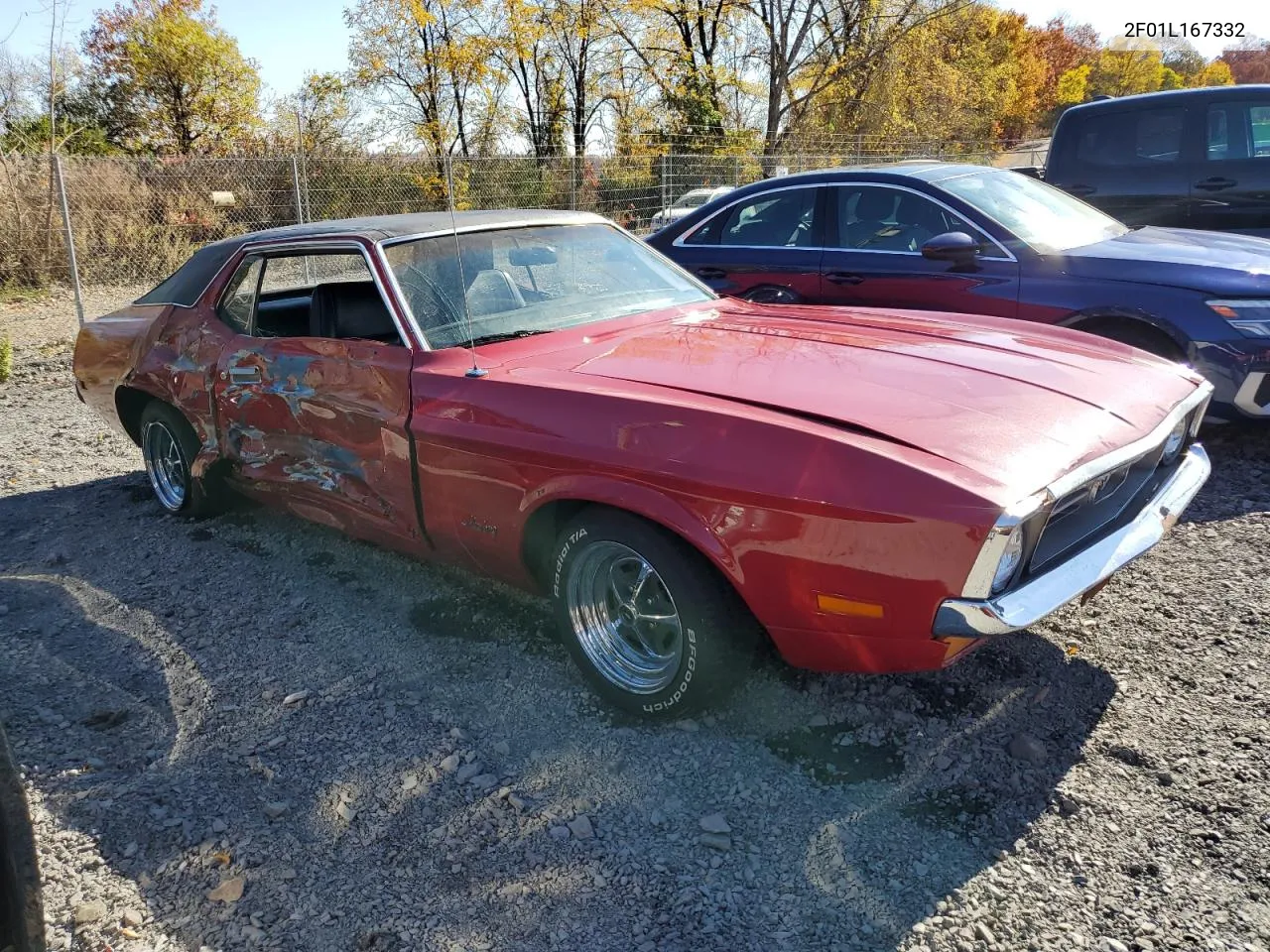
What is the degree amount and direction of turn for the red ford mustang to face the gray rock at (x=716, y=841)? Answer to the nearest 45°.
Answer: approximately 45° to its right

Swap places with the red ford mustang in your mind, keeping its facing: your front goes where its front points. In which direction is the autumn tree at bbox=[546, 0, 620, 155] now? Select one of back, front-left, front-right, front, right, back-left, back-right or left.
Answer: back-left

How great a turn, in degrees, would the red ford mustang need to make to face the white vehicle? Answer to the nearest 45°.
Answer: approximately 135° to its left

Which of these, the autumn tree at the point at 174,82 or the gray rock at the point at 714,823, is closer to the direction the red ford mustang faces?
the gray rock

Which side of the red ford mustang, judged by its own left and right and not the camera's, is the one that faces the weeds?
back

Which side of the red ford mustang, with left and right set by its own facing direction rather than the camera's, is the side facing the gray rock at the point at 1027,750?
front

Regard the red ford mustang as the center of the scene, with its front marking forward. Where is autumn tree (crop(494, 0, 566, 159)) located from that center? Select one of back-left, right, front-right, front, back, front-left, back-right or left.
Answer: back-left

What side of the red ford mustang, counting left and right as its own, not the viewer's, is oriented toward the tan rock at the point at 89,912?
right

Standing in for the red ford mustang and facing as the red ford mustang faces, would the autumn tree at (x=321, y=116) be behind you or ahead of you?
behind

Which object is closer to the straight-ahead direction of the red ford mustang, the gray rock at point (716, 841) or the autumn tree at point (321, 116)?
the gray rock

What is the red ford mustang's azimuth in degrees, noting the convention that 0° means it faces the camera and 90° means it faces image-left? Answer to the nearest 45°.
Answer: approximately 315°
